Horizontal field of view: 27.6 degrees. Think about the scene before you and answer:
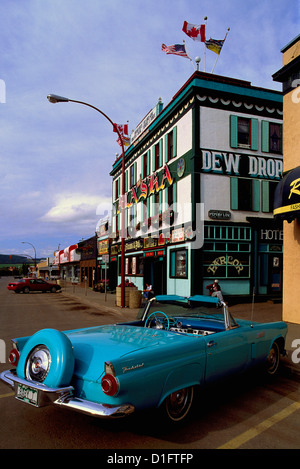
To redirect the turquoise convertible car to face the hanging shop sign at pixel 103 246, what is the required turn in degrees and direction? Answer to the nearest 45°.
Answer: approximately 45° to its left

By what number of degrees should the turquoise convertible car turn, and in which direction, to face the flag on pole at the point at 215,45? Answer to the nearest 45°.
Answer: approximately 45° to its left

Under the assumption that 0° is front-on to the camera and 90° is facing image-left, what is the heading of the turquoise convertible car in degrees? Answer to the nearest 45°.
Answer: approximately 225°

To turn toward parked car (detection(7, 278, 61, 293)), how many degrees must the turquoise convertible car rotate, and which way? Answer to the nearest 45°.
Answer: approximately 45° to its left

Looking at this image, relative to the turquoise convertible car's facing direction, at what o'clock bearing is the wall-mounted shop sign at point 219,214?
The wall-mounted shop sign is roughly at 11 o'clock from the turquoise convertible car.

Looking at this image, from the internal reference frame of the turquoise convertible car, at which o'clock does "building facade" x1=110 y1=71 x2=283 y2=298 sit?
The building facade is roughly at 11 o'clock from the turquoise convertible car.
